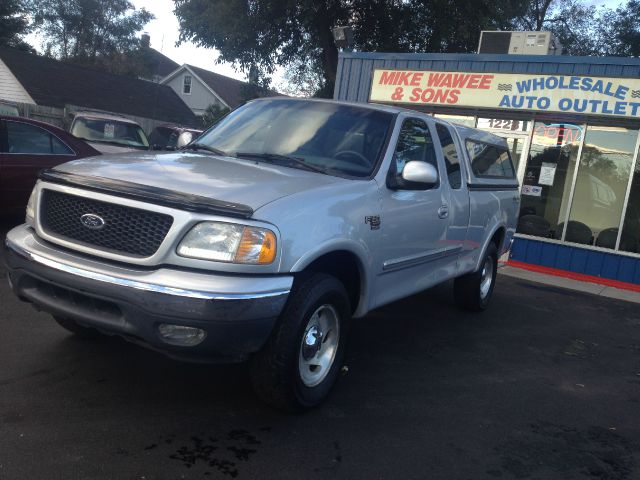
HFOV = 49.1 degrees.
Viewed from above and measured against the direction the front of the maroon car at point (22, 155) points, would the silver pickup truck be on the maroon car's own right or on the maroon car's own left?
on the maroon car's own left

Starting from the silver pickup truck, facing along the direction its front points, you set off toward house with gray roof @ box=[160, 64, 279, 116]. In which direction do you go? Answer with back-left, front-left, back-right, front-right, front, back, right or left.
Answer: back-right

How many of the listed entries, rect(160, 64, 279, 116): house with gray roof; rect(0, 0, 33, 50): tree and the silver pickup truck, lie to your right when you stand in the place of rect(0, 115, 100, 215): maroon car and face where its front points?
2

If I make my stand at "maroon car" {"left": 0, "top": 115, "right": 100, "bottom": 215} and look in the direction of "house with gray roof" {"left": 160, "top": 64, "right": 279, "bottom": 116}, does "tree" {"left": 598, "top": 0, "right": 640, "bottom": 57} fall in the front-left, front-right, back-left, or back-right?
front-right

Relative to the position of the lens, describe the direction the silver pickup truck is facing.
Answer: facing the viewer and to the left of the viewer

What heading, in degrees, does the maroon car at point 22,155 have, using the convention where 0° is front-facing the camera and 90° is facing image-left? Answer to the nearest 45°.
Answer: approximately 90°

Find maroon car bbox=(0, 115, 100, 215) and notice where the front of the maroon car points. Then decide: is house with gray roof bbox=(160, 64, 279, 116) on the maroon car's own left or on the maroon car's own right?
on the maroon car's own right

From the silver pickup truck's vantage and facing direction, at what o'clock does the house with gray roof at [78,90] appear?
The house with gray roof is roughly at 4 o'clock from the silver pickup truck.

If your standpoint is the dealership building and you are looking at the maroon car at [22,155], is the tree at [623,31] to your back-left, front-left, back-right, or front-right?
back-right

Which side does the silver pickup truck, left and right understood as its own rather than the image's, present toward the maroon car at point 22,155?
right

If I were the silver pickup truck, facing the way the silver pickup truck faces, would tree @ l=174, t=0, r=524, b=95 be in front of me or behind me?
behind

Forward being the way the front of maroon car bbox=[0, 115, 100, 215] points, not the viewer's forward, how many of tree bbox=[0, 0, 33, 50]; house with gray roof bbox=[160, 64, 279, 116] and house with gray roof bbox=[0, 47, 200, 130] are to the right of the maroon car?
3
